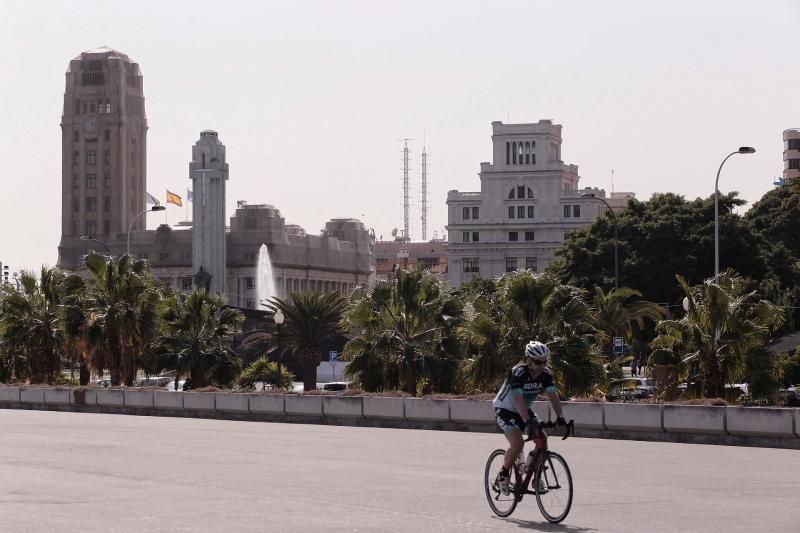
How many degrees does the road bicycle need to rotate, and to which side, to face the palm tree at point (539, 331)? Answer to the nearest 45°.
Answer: approximately 135° to its left

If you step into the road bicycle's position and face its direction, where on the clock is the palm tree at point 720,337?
The palm tree is roughly at 8 o'clock from the road bicycle.

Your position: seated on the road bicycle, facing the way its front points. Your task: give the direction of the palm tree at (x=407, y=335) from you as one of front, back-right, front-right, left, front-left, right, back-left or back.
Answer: back-left

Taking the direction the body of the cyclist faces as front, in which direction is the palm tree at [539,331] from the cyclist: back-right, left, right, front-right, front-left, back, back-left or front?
back-left

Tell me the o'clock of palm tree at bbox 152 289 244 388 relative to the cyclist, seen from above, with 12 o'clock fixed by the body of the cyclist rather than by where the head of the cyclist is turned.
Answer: The palm tree is roughly at 7 o'clock from the cyclist.

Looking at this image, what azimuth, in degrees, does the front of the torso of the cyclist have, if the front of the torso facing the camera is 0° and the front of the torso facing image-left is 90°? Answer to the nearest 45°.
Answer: approximately 315°
